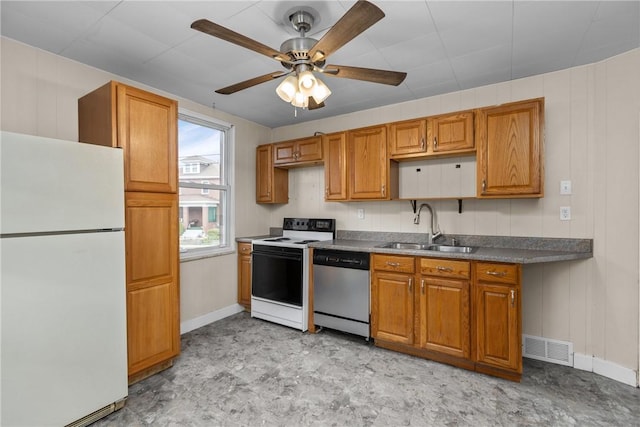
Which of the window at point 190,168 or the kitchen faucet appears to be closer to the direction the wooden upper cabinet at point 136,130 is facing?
the kitchen faucet

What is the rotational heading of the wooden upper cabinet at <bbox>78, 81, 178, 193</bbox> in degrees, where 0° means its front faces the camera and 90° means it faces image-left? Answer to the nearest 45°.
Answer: approximately 315°

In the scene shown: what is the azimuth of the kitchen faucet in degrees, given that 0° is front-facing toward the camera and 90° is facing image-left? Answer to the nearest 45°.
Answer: approximately 45°

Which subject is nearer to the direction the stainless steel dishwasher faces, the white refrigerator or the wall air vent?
the white refrigerator

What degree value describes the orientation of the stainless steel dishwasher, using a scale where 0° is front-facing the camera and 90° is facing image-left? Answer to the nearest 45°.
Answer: approximately 45°

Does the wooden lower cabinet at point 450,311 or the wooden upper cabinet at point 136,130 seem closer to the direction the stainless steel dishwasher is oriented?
the wooden upper cabinet

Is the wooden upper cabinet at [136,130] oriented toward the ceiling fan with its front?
yes

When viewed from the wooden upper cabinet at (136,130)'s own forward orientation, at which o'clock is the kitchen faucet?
The kitchen faucet is roughly at 11 o'clock from the wooden upper cabinet.
